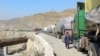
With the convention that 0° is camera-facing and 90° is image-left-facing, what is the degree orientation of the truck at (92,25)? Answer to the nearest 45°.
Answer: approximately 135°
